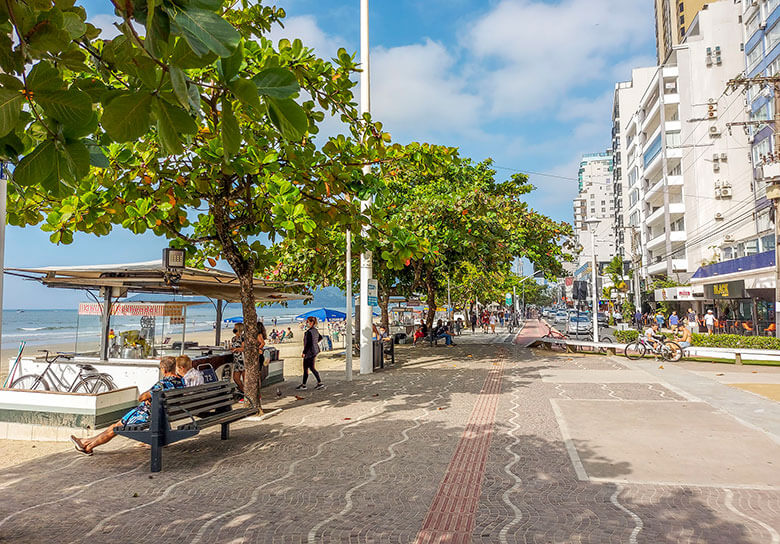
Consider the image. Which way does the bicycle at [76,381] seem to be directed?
to the viewer's left

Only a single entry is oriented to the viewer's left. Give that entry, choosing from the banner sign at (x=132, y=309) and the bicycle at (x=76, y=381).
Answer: the bicycle

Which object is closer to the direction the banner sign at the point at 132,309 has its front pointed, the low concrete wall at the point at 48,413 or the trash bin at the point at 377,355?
the low concrete wall

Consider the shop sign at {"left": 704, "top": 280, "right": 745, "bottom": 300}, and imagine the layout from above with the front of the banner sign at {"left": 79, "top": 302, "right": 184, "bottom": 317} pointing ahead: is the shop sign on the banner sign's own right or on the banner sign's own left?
on the banner sign's own left

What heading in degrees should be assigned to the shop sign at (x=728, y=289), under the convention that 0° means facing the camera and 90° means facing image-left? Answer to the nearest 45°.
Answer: approximately 45°

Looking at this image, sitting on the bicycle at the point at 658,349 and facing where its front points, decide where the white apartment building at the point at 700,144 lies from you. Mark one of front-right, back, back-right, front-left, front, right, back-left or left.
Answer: right

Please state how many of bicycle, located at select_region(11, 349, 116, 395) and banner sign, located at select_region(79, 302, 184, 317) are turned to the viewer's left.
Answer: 1

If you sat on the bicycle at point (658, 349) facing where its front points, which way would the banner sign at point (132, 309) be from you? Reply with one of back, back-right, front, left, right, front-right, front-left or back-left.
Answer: front-left

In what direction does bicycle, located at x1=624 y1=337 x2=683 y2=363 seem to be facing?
to the viewer's left

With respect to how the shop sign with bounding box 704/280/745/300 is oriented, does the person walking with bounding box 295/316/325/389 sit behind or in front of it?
in front

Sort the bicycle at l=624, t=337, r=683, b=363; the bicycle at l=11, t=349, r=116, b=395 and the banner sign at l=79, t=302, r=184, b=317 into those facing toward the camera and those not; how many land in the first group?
1

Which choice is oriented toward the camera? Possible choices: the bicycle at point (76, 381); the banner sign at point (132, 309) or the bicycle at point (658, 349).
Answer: the banner sign

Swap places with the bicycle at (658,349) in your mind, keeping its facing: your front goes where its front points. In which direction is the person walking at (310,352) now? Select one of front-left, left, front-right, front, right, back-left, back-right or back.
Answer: front-left
